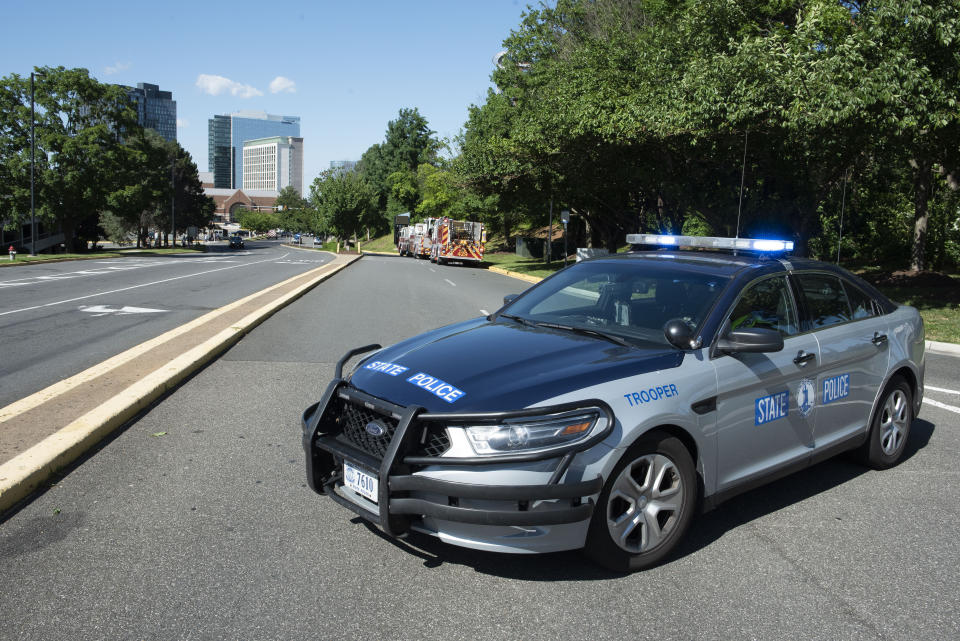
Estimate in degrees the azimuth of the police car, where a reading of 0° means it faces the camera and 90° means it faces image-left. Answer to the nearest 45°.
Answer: approximately 45°

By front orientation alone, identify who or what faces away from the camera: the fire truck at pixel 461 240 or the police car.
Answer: the fire truck

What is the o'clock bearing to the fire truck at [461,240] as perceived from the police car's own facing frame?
The fire truck is roughly at 4 o'clock from the police car.

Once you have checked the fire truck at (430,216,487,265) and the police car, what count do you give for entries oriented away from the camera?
1

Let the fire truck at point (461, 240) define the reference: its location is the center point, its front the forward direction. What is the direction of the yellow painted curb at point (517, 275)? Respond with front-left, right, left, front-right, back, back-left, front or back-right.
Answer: back

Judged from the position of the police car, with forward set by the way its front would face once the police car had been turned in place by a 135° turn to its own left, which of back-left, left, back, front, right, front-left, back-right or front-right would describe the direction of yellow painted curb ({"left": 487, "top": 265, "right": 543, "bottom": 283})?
left

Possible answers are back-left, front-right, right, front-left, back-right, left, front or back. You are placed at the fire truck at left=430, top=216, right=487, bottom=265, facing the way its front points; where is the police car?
back
